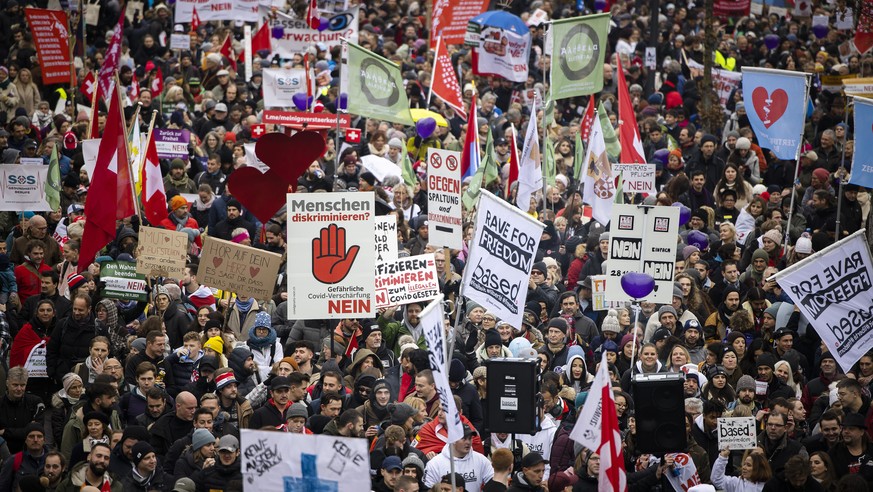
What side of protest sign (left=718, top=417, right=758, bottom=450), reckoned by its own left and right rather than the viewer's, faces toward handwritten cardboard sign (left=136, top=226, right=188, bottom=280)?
right

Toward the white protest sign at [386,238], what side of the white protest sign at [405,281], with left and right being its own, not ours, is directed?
back

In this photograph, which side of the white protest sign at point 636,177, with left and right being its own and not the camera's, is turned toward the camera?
front

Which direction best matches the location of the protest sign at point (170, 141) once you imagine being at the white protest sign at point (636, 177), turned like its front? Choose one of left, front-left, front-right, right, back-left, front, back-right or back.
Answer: right

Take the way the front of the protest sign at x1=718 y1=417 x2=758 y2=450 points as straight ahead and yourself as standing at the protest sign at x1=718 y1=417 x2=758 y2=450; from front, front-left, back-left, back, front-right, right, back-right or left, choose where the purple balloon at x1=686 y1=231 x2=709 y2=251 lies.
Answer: back

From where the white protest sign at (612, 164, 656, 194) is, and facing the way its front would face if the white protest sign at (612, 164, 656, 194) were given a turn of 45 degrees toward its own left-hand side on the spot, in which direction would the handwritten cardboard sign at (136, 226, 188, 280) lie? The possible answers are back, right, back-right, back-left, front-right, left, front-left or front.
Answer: right

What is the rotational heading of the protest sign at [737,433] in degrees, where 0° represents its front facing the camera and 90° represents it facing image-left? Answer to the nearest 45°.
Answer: approximately 0°

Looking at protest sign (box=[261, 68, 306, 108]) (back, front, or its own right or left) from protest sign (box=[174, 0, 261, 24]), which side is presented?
back

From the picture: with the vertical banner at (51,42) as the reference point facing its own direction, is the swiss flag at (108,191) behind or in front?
in front

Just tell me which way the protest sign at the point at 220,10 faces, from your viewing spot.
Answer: facing the viewer

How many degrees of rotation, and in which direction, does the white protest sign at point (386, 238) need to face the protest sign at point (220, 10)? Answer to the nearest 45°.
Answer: approximately 180°

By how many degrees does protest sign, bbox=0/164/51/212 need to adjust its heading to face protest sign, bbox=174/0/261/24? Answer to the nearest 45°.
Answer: approximately 135° to its left

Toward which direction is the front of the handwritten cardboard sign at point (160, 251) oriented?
toward the camera

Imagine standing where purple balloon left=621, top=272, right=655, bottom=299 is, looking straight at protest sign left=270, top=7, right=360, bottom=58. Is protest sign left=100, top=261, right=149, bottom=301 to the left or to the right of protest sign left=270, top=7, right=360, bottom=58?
left
